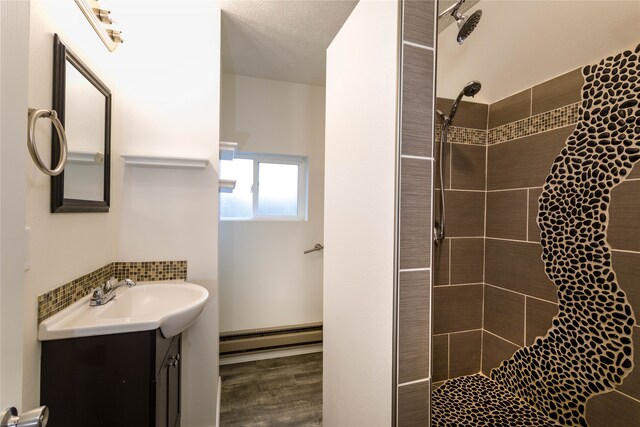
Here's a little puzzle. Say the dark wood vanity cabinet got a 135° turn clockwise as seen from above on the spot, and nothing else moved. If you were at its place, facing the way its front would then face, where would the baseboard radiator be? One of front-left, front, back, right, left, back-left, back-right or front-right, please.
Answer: back

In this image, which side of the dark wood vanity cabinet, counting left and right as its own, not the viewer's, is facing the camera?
right

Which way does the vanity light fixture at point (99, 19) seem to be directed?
to the viewer's right

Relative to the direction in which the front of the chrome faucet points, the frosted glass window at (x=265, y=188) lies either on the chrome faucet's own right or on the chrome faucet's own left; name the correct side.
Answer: on the chrome faucet's own left

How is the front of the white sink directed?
to the viewer's right

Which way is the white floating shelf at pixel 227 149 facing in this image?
to the viewer's right

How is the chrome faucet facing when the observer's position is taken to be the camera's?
facing the viewer and to the right of the viewer

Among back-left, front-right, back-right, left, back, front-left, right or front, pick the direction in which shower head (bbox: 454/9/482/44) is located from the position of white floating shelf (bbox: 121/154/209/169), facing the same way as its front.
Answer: front-left

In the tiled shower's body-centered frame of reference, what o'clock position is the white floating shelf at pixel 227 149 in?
The white floating shelf is roughly at 4 o'clock from the tiled shower.

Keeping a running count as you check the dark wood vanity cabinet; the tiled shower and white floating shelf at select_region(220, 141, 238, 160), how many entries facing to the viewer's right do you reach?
2

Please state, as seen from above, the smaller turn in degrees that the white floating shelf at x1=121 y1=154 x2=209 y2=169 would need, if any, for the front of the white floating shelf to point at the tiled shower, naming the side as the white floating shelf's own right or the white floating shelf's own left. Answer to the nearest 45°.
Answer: approximately 45° to the white floating shelf's own left

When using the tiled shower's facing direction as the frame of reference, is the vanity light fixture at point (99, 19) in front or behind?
in front
